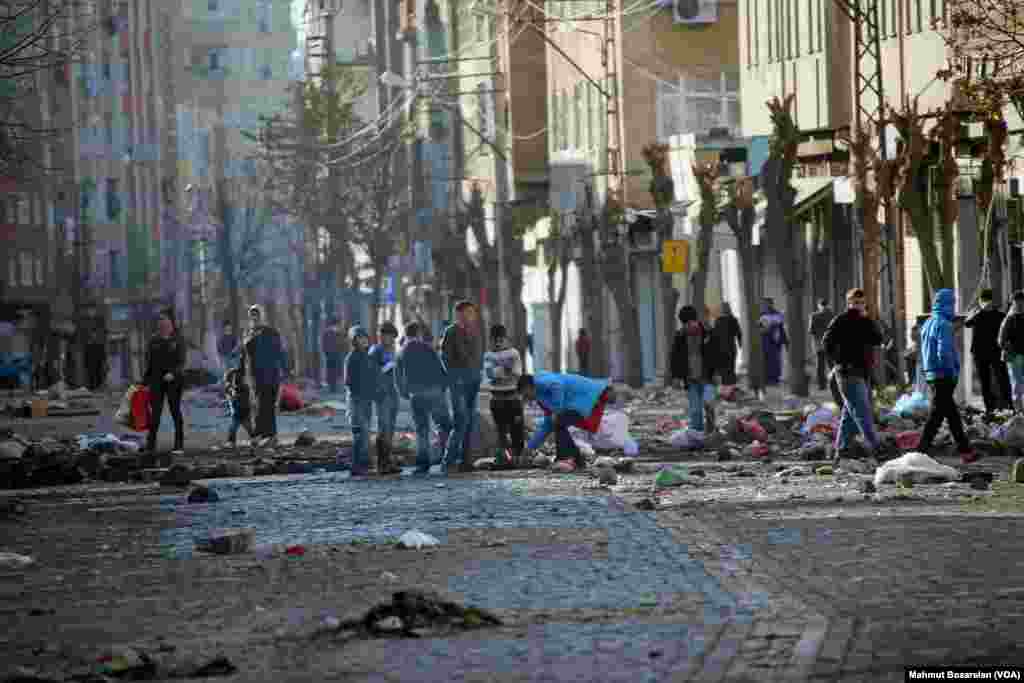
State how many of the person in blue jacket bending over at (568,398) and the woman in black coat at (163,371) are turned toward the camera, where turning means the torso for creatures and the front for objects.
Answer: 1

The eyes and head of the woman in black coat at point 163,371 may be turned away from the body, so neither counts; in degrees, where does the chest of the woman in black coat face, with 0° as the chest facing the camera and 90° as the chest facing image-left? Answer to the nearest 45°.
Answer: approximately 0°

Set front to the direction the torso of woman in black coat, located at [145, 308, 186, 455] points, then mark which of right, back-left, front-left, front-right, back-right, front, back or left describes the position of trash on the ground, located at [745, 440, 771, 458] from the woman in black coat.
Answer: front-left

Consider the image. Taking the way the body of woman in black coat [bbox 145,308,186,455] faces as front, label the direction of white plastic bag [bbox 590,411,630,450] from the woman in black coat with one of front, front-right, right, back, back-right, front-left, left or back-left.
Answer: front-left

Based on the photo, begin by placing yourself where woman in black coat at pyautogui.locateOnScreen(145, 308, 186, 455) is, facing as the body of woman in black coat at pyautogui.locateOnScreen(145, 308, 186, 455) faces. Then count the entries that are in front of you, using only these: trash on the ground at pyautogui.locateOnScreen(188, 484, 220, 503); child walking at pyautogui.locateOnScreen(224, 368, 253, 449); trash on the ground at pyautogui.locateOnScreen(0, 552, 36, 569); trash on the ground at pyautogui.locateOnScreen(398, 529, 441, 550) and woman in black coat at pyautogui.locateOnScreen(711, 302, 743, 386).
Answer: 3

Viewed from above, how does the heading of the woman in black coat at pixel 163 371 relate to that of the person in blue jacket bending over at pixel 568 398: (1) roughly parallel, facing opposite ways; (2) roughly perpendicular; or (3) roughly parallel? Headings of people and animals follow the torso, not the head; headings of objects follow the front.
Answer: roughly perpendicular
